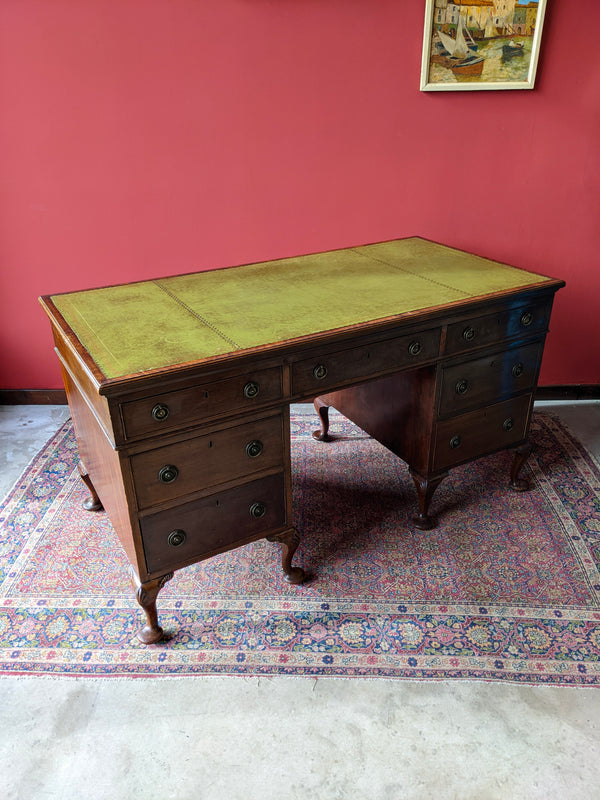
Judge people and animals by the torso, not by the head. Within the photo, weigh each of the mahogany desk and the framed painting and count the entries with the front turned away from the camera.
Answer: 0

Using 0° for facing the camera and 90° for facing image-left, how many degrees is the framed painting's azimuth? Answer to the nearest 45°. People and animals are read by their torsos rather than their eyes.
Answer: approximately 0°
